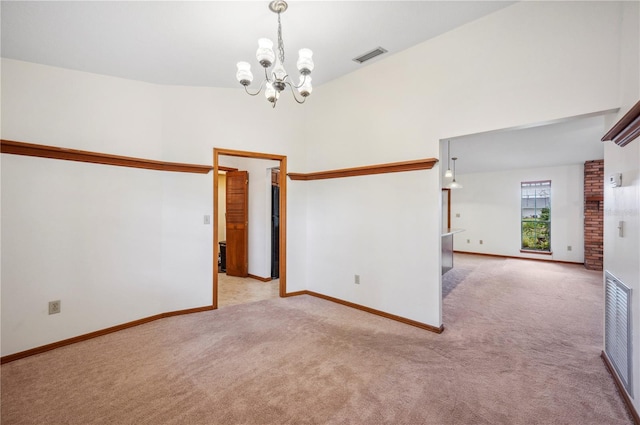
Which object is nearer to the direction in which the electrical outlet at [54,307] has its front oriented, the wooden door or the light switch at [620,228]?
the light switch

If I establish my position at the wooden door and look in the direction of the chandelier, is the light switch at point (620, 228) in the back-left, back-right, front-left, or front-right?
front-left

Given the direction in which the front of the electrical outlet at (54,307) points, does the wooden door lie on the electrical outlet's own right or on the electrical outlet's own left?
on the electrical outlet's own left

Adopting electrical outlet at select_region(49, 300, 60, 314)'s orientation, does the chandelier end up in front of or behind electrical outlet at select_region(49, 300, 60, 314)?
in front

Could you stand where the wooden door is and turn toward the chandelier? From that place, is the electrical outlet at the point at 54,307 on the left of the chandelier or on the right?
right

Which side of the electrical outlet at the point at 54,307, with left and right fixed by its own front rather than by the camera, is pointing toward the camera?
front

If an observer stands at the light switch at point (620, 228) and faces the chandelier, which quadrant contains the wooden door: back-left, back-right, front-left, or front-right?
front-right

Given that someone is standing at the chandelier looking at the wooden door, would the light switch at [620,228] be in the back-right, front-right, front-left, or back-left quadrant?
back-right

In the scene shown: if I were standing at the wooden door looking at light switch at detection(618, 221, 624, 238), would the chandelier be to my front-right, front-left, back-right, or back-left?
front-right

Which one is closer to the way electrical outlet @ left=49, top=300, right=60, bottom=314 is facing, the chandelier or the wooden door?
the chandelier

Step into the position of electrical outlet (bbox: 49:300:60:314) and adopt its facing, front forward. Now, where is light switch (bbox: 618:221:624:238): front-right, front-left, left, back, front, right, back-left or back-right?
front-left

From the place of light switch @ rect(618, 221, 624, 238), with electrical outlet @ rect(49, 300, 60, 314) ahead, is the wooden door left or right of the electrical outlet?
right
